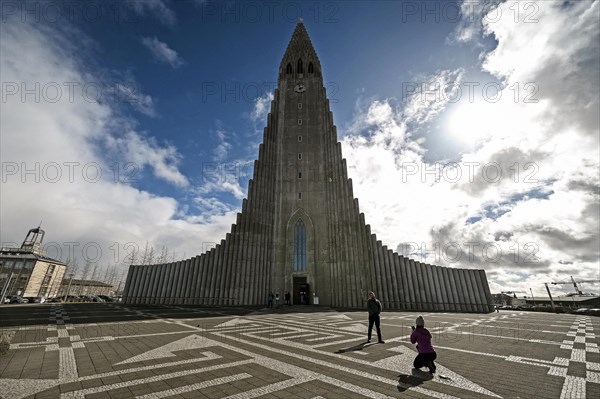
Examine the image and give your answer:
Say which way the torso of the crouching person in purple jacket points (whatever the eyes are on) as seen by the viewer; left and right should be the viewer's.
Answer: facing away from the viewer and to the left of the viewer
